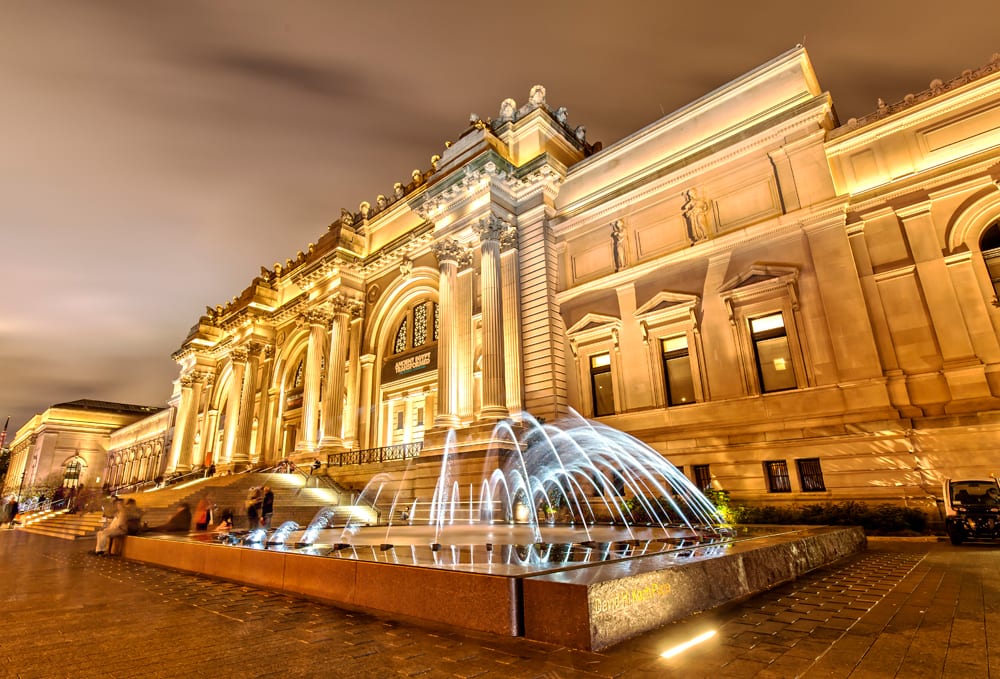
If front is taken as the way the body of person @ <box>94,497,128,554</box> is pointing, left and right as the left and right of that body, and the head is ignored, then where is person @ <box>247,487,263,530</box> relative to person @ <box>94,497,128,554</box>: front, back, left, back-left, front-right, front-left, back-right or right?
back

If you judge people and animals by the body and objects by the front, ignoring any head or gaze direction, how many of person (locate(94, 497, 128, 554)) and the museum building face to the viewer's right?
0

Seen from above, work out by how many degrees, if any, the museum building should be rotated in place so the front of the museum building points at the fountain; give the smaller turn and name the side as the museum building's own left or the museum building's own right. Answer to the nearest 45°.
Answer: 0° — it already faces it

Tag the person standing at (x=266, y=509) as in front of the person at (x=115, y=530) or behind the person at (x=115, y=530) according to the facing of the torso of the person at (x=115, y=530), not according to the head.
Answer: behind

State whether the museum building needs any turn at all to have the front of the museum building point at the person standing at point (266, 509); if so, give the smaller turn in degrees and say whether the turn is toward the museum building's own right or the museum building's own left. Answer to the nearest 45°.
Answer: approximately 45° to the museum building's own right

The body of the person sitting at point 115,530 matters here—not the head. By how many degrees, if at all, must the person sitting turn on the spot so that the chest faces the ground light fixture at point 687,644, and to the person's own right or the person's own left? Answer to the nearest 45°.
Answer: approximately 90° to the person's own left
